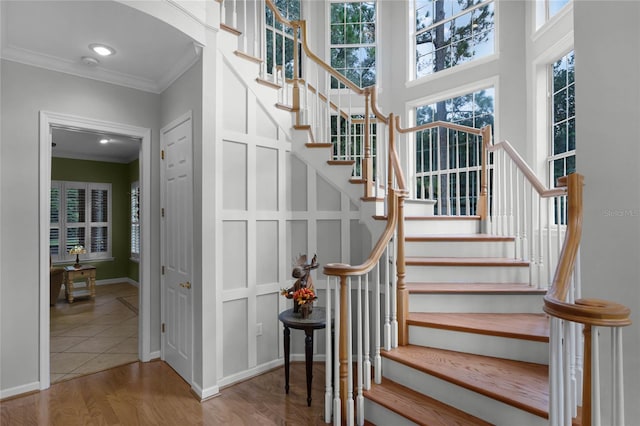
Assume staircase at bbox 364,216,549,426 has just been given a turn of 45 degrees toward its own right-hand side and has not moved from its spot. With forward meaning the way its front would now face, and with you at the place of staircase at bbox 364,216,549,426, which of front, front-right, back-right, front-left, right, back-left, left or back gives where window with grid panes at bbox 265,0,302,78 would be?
right

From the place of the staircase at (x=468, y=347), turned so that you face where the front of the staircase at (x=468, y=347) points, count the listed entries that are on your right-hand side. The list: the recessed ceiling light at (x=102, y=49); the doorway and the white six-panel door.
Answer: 3

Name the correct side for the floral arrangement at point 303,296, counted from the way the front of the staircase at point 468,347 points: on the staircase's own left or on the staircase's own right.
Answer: on the staircase's own right

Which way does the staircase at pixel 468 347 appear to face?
toward the camera

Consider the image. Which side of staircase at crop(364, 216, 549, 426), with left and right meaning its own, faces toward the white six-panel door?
right

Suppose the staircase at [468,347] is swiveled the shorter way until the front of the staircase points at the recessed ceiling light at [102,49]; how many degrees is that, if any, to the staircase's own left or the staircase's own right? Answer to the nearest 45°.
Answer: approximately 90° to the staircase's own right

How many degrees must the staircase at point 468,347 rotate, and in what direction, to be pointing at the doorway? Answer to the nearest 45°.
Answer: approximately 90° to its right

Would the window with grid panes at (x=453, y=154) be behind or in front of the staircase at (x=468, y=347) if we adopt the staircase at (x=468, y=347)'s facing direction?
behind

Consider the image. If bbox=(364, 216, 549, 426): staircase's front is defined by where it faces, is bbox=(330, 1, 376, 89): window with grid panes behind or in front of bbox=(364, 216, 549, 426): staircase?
behind

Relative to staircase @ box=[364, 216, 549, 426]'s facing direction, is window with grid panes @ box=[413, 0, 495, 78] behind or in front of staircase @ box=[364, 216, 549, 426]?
behind
